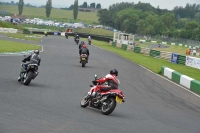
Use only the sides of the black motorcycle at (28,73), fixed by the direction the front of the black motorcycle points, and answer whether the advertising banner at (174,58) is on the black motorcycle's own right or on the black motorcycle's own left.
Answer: on the black motorcycle's own right

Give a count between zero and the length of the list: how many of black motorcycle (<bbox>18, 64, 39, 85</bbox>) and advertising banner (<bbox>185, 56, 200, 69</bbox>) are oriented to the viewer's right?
0

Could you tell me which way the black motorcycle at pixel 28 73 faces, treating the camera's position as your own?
facing away from the viewer and to the left of the viewer

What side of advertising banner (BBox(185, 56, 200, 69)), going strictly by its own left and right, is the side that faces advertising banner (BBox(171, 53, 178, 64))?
right

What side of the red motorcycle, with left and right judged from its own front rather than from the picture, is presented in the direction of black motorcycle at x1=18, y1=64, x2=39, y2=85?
front

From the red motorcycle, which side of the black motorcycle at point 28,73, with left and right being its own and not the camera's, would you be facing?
back

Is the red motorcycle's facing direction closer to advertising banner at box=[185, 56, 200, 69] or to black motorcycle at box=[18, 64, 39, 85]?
the black motorcycle
